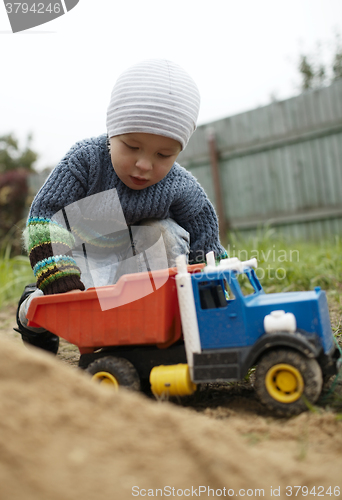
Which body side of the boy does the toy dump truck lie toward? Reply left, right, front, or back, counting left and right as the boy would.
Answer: front

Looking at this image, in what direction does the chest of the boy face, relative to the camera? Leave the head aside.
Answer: toward the camera
